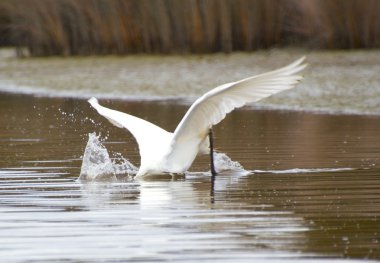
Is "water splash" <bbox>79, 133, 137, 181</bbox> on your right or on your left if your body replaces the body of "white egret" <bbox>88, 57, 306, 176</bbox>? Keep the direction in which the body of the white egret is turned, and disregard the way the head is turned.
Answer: on your right
